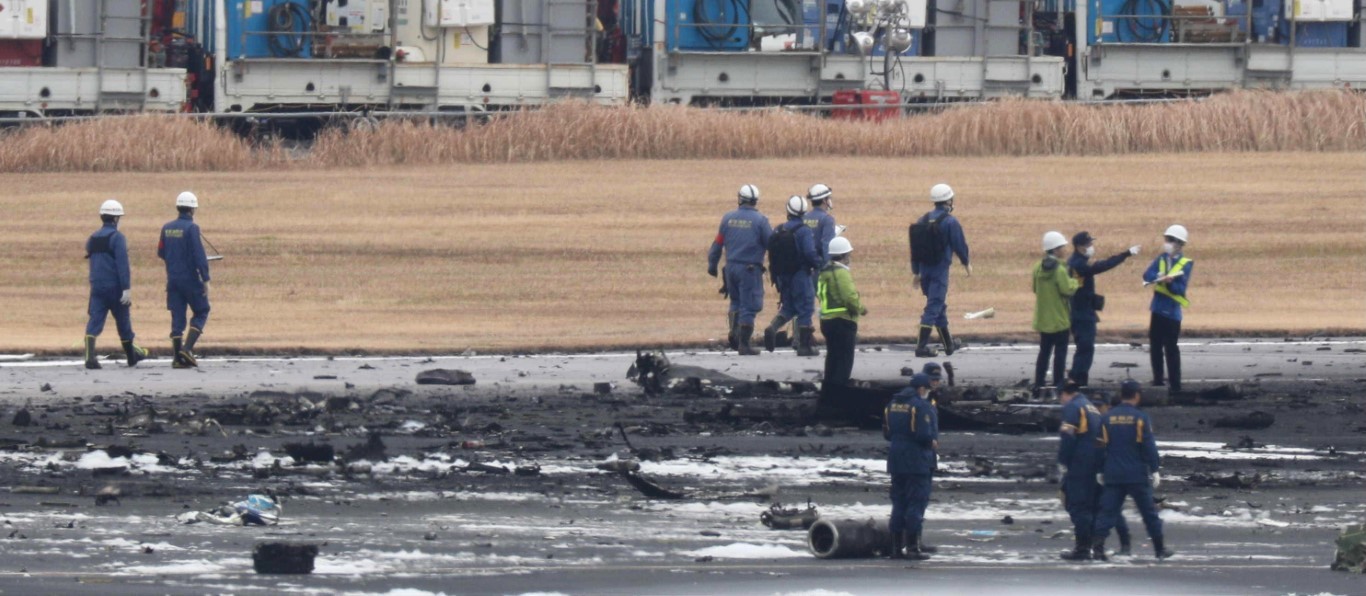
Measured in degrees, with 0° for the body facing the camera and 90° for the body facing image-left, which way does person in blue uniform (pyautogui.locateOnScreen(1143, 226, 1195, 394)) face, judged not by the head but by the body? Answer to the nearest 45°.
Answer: approximately 45°

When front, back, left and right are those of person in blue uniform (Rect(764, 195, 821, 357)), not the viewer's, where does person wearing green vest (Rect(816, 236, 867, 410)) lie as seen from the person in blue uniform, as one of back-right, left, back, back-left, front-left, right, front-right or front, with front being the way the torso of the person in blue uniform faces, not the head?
back-right

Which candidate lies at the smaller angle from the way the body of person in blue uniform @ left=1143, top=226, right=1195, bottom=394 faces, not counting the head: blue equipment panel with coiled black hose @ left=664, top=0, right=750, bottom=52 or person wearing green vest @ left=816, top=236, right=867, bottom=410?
the person wearing green vest

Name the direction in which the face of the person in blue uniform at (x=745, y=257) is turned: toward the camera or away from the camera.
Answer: away from the camera

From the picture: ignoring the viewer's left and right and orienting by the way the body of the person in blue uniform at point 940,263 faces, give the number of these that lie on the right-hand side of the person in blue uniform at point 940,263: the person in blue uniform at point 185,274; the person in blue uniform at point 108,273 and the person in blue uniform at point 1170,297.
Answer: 1

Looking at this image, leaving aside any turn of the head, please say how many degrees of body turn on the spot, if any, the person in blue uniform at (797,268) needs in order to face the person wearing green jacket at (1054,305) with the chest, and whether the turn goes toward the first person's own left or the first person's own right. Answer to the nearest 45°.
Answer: approximately 90° to the first person's own right

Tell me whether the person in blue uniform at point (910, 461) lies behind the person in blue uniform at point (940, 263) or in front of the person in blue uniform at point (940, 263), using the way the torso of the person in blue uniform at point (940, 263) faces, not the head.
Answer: behind

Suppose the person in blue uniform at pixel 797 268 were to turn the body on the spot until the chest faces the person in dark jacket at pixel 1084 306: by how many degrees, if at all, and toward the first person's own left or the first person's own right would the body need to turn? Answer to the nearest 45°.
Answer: approximately 90° to the first person's own right

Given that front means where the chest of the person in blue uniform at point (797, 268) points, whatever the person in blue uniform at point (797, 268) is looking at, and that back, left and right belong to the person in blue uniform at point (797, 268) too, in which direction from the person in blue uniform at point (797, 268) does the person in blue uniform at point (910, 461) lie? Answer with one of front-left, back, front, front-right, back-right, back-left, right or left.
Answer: back-right

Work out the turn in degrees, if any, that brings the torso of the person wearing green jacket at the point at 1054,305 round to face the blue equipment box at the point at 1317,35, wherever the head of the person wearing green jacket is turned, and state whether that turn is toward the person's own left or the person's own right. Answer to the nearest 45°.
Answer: approximately 45° to the person's own left

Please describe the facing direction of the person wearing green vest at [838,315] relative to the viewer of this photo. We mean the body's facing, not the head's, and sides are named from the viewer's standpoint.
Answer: facing away from the viewer and to the right of the viewer

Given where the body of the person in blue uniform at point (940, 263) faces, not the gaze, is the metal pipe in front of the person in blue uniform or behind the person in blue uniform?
behind

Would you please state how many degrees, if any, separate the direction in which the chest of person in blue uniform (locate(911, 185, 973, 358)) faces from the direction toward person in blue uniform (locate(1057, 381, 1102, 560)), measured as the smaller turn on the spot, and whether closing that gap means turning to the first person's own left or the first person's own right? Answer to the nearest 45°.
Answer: approximately 135° to the first person's own right

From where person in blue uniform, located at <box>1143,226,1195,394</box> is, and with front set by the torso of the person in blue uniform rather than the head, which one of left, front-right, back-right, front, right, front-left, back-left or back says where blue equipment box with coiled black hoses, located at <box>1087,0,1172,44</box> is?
back-right
